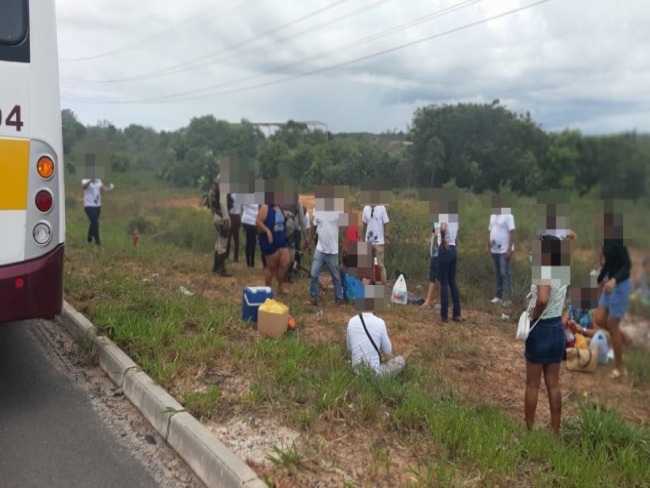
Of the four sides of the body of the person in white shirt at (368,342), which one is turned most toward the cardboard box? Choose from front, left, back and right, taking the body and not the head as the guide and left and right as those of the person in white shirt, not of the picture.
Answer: left

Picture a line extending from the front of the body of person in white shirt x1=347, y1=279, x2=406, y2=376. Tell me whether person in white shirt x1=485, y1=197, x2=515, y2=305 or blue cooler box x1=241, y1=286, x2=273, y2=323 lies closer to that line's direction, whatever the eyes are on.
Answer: the person in white shirt

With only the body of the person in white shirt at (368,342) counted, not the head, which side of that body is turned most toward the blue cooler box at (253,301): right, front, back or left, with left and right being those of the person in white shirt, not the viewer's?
left

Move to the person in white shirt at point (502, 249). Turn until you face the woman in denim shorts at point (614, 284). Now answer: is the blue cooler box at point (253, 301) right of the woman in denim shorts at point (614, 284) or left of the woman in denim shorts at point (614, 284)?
right

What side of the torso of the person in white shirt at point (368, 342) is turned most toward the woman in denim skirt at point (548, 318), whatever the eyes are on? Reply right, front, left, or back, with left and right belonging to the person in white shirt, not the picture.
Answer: right

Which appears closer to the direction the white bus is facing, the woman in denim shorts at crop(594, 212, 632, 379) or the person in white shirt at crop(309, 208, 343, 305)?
the person in white shirt

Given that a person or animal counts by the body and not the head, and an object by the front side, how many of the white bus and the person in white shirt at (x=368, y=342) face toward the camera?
0

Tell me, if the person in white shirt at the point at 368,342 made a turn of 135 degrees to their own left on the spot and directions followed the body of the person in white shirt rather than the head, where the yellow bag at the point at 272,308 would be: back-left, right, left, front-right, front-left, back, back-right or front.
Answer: front-right

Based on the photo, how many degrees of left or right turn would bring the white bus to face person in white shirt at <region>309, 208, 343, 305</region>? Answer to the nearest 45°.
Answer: approximately 45° to its right

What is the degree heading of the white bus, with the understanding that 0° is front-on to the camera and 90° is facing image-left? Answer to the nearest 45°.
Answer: approximately 180°

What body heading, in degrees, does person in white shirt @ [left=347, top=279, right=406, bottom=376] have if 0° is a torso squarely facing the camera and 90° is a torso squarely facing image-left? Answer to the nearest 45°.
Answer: approximately 225°
